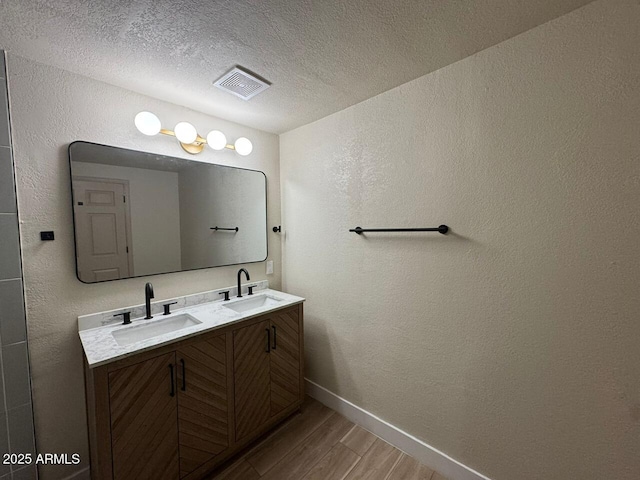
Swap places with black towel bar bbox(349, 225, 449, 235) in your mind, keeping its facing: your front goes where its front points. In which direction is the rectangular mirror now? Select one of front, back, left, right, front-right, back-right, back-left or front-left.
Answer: front-right

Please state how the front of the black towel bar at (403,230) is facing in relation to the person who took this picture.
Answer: facing the viewer and to the left of the viewer

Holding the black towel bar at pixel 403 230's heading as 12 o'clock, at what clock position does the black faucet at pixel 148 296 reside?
The black faucet is roughly at 1 o'clock from the black towel bar.

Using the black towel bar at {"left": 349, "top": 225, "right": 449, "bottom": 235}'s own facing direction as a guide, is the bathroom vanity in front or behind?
in front
